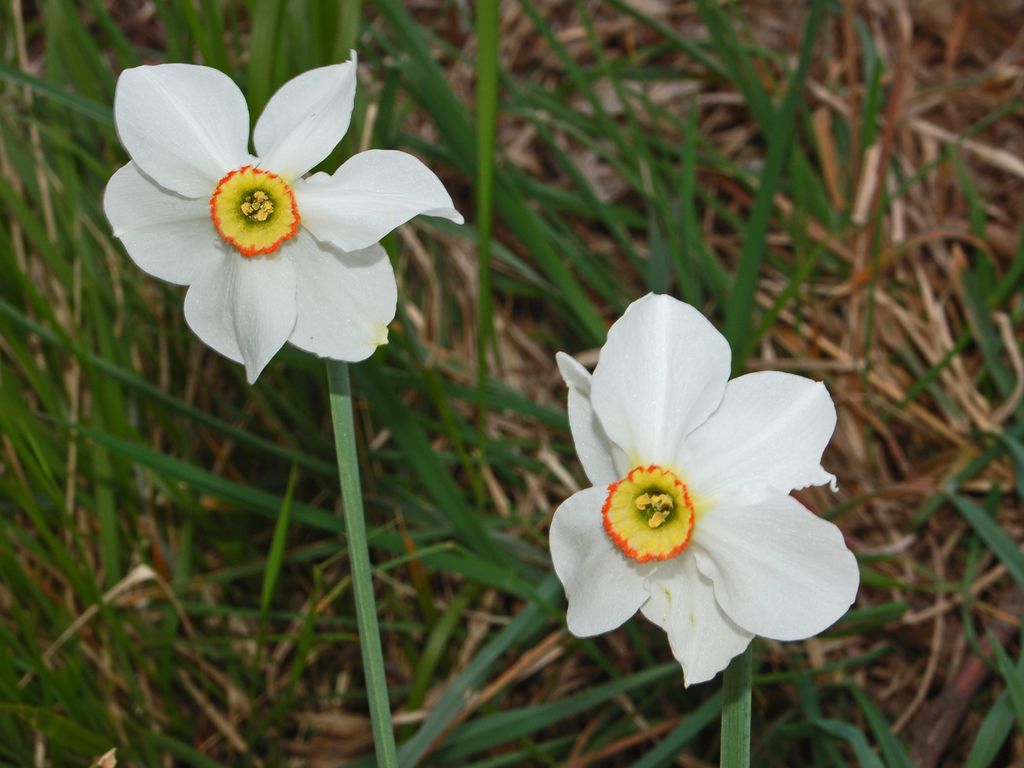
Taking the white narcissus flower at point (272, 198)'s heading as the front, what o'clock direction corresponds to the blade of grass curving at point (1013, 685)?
The blade of grass curving is roughly at 9 o'clock from the white narcissus flower.

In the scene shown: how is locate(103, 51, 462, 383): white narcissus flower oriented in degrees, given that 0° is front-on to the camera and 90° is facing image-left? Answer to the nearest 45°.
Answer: approximately 0°

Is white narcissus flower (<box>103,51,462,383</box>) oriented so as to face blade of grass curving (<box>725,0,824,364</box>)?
no

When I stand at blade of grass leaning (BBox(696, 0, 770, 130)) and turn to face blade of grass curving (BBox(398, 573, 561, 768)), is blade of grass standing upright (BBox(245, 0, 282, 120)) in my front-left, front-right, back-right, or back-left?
front-right

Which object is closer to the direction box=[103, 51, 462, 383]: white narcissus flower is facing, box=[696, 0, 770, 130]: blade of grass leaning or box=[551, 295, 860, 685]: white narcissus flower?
the white narcissus flower

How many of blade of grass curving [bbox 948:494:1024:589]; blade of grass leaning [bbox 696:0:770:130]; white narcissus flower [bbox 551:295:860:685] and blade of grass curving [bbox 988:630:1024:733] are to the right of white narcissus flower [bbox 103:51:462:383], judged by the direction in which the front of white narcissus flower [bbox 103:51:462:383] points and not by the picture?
0

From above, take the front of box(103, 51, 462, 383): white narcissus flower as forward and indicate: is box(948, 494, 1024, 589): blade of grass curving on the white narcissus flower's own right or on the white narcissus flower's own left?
on the white narcissus flower's own left

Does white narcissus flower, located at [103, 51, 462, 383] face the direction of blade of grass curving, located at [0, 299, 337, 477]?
no

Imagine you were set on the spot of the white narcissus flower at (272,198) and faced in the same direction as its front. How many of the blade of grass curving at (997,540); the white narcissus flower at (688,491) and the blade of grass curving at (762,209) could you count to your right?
0

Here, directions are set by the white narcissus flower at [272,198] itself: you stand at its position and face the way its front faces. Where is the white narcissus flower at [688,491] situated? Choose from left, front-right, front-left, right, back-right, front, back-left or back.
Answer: front-left
